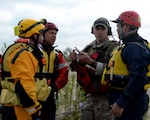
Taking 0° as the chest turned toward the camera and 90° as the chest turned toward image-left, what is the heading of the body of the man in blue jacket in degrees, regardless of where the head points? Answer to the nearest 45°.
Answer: approximately 90°

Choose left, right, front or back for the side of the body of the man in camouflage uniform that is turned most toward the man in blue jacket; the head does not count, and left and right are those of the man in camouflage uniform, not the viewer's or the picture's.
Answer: left

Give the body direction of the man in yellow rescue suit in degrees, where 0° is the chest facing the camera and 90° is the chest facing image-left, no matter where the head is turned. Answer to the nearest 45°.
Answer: approximately 270°

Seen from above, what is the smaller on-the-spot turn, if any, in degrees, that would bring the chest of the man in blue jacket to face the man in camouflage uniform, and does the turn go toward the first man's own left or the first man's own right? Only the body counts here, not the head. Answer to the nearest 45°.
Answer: approximately 45° to the first man's own right

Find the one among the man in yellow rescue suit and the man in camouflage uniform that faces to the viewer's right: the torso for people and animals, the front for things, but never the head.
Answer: the man in yellow rescue suit

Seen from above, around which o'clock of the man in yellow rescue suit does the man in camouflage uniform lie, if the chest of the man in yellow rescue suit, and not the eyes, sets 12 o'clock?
The man in camouflage uniform is roughly at 11 o'clock from the man in yellow rescue suit.

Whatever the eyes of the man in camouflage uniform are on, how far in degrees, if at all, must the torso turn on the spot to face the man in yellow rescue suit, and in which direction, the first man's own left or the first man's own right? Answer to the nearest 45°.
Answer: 0° — they already face them

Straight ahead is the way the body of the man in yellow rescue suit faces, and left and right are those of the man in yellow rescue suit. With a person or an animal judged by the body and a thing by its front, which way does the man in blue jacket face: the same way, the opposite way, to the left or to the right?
the opposite way

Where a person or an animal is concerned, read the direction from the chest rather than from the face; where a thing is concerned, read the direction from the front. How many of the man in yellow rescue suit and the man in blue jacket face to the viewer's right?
1

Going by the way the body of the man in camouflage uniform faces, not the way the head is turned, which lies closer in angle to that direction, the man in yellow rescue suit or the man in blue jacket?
the man in yellow rescue suit

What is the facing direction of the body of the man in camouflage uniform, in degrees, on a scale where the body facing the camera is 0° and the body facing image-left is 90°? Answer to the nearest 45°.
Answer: approximately 45°

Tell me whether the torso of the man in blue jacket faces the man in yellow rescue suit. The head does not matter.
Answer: yes
